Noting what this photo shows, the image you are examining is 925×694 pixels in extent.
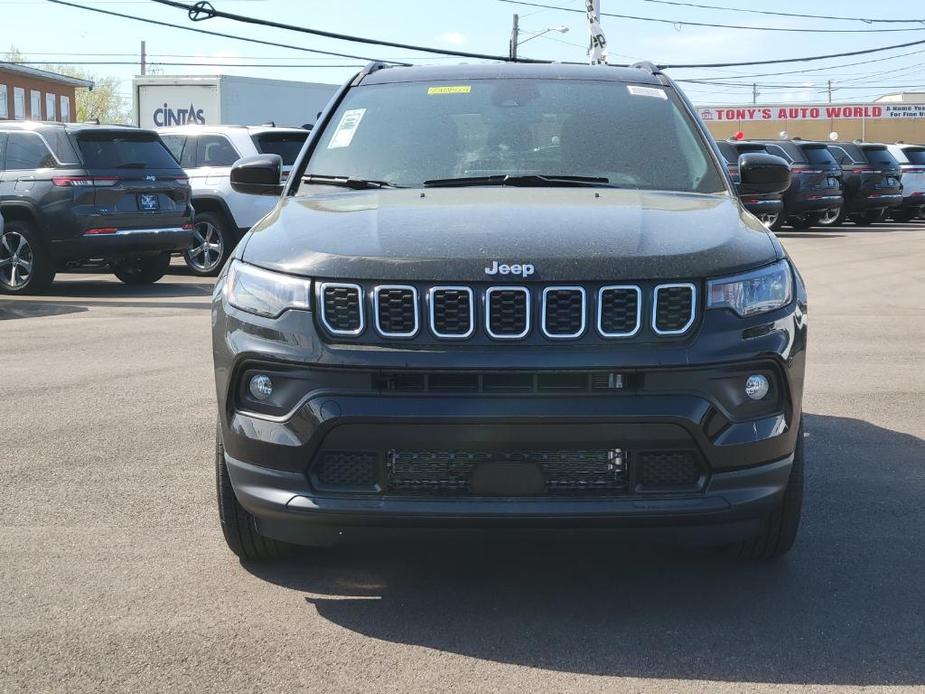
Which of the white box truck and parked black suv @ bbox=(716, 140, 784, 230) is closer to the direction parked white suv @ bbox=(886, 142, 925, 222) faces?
the white box truck

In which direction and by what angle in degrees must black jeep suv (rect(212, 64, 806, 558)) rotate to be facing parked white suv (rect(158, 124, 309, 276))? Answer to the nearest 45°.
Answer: approximately 180°

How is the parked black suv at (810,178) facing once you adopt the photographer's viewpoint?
facing away from the viewer and to the left of the viewer

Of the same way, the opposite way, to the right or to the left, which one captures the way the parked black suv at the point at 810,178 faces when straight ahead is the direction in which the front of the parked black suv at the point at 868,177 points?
the same way

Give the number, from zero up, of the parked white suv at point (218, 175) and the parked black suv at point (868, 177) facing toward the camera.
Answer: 0

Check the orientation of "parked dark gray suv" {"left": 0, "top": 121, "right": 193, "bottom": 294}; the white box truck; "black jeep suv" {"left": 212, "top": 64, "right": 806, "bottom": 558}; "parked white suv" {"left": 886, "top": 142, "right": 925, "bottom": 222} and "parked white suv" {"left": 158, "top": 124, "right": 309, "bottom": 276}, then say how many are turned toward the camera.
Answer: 1

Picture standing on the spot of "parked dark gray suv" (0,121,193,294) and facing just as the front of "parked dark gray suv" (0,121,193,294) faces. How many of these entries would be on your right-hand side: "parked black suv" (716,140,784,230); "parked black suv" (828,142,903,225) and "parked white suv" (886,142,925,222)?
3

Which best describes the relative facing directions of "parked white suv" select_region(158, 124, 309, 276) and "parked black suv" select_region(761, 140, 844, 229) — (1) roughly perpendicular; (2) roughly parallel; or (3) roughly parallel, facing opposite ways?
roughly parallel

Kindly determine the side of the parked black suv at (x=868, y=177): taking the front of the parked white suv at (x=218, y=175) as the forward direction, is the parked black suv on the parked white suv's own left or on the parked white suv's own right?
on the parked white suv's own right

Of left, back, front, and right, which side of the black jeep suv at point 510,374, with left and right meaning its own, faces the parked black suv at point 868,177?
back

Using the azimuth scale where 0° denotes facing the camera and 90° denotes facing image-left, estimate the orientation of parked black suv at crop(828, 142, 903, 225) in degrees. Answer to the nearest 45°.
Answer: approximately 135°

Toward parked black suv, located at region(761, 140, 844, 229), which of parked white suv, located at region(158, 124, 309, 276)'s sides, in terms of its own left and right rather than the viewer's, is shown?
right

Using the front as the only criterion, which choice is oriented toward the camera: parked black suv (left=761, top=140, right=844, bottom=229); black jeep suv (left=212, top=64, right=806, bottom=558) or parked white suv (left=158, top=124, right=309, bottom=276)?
the black jeep suv

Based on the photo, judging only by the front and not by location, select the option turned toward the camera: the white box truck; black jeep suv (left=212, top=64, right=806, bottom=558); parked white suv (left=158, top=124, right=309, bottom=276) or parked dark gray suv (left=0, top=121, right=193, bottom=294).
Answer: the black jeep suv

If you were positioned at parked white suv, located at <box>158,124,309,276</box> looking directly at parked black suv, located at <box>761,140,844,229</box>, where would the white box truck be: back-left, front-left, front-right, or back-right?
front-left

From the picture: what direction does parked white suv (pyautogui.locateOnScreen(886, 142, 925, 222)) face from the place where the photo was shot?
facing away from the viewer and to the left of the viewer

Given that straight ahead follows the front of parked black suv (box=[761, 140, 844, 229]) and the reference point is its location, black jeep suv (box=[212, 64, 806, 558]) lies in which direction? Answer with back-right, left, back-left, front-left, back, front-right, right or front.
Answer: back-left
